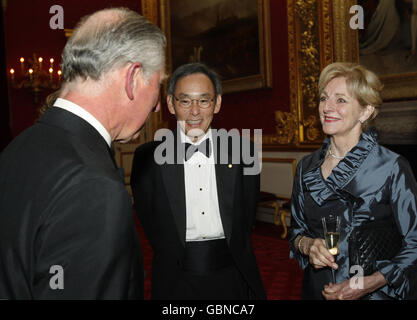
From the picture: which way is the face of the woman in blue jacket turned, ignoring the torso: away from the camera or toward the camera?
toward the camera

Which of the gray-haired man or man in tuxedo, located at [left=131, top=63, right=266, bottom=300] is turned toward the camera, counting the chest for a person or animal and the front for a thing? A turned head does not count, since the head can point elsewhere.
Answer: the man in tuxedo

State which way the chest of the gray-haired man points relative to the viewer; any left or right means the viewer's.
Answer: facing away from the viewer and to the right of the viewer

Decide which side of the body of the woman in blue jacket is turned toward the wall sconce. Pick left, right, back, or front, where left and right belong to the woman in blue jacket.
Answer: right

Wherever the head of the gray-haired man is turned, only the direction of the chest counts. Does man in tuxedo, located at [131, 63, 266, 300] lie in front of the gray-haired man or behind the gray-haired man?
in front

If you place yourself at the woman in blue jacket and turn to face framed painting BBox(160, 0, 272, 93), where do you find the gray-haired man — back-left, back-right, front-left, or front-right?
back-left

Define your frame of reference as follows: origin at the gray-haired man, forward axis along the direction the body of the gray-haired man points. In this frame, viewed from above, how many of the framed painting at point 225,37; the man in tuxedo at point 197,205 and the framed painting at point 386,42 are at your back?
0

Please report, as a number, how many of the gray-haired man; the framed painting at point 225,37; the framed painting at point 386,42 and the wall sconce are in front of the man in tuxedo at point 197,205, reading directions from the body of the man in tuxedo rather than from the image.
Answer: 1

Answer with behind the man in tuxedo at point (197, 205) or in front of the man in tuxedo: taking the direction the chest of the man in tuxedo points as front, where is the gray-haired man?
in front

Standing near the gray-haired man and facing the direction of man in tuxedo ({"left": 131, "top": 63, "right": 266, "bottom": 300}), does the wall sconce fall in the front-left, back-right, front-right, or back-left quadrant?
front-left

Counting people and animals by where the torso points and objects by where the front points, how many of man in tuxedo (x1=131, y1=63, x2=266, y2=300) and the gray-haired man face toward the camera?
1

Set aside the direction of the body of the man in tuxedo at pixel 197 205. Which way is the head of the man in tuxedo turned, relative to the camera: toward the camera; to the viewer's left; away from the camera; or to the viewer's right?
toward the camera

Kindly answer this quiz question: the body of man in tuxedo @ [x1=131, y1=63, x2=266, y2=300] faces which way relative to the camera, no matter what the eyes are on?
toward the camera

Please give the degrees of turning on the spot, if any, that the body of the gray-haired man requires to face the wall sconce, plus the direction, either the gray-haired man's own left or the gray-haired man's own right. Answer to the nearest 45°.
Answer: approximately 45° to the gray-haired man's own left

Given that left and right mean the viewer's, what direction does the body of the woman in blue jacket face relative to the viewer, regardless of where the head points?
facing the viewer and to the left of the viewer

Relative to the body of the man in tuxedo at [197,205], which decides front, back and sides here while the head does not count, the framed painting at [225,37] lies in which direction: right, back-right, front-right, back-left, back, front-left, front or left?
back

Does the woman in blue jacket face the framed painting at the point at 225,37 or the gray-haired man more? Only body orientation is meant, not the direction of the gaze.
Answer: the gray-haired man

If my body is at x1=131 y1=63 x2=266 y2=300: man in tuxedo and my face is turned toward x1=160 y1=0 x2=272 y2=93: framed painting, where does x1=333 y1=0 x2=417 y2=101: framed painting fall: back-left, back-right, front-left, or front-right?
front-right
